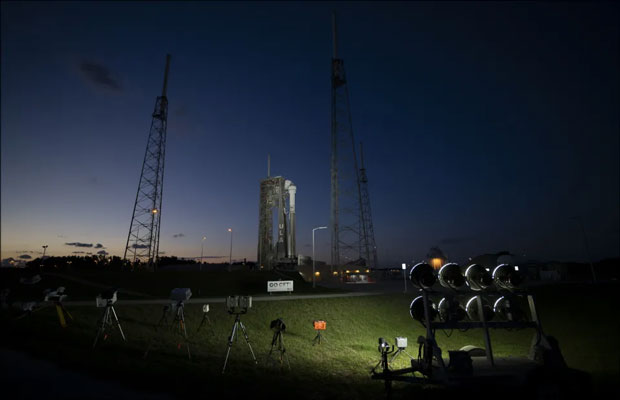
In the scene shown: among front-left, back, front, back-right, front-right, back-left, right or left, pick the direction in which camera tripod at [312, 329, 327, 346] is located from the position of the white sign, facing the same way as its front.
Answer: front

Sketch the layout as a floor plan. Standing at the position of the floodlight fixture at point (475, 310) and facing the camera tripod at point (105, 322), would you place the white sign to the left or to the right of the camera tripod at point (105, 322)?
right

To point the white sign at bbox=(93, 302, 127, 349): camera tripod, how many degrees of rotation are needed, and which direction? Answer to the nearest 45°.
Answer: approximately 45° to its right

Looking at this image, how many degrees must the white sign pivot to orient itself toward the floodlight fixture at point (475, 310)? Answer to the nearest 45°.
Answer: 0° — it already faces it

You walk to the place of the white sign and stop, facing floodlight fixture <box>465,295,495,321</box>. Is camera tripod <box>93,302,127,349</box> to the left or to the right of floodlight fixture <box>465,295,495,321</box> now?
right

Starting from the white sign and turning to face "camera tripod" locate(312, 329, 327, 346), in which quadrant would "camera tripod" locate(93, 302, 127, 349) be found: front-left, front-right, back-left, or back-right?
front-right

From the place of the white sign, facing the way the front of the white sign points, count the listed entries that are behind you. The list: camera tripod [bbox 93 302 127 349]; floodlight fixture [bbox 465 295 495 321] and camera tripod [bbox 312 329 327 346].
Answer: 0

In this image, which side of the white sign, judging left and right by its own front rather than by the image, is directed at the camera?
front
